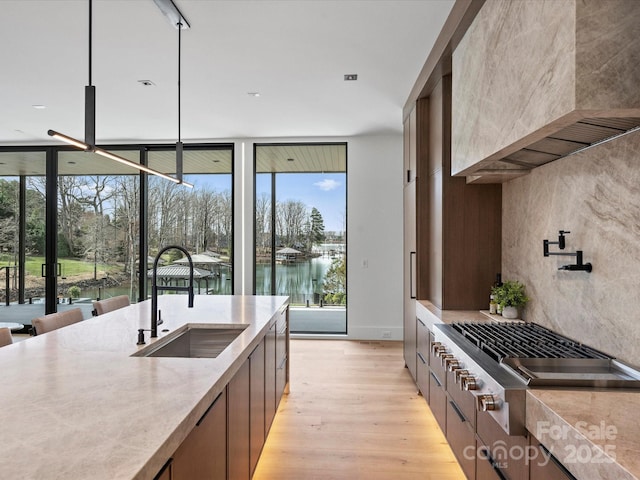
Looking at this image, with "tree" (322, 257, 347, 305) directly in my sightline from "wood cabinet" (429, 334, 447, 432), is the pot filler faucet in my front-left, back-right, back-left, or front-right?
back-right

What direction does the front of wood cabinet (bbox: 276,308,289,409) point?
to the viewer's right

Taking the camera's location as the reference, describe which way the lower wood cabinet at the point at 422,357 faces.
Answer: facing to the left of the viewer

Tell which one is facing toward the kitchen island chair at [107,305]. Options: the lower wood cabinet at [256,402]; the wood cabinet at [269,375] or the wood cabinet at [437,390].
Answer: the wood cabinet at [437,390]

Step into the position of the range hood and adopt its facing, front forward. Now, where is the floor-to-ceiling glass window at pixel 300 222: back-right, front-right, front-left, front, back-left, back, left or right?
right

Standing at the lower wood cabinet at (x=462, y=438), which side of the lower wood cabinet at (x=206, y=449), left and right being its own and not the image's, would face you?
front

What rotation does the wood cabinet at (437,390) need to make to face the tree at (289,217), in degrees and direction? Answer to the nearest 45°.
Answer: approximately 45° to its right

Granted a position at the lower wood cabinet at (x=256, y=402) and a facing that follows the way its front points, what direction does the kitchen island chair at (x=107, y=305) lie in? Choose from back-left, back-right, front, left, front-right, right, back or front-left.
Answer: back-left

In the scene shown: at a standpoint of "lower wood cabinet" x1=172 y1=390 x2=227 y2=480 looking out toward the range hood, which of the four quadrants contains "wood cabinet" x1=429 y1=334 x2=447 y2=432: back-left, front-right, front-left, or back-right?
front-left

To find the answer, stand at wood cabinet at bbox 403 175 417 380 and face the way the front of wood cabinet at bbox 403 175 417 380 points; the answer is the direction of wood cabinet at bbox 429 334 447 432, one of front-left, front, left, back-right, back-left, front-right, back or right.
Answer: left

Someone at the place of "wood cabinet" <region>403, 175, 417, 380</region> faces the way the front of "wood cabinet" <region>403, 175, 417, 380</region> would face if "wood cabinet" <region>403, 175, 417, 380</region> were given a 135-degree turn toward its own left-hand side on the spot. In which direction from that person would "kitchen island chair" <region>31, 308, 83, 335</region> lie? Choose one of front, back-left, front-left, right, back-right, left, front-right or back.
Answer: right

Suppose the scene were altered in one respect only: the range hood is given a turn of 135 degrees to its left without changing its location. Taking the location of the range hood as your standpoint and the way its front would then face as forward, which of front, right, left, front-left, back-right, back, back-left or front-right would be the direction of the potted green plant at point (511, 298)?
left

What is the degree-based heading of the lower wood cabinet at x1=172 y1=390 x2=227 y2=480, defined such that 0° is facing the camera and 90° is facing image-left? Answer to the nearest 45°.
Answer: approximately 270°

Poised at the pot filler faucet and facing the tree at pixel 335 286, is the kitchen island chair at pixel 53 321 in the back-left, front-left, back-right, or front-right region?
front-left

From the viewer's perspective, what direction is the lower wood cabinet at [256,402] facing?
to the viewer's right

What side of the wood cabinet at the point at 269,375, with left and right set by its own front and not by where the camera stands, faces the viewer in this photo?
right

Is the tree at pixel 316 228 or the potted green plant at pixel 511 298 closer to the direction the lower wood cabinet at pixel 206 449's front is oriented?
the potted green plant

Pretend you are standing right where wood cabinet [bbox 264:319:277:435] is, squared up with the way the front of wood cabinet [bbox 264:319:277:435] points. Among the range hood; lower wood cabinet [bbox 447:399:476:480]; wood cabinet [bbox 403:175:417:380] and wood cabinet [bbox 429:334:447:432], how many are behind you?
0

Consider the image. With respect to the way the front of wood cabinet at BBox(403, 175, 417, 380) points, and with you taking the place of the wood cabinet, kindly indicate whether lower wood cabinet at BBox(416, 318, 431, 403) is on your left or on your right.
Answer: on your left

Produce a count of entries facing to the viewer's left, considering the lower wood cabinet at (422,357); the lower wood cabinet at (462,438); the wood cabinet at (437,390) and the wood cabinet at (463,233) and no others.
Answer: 4
